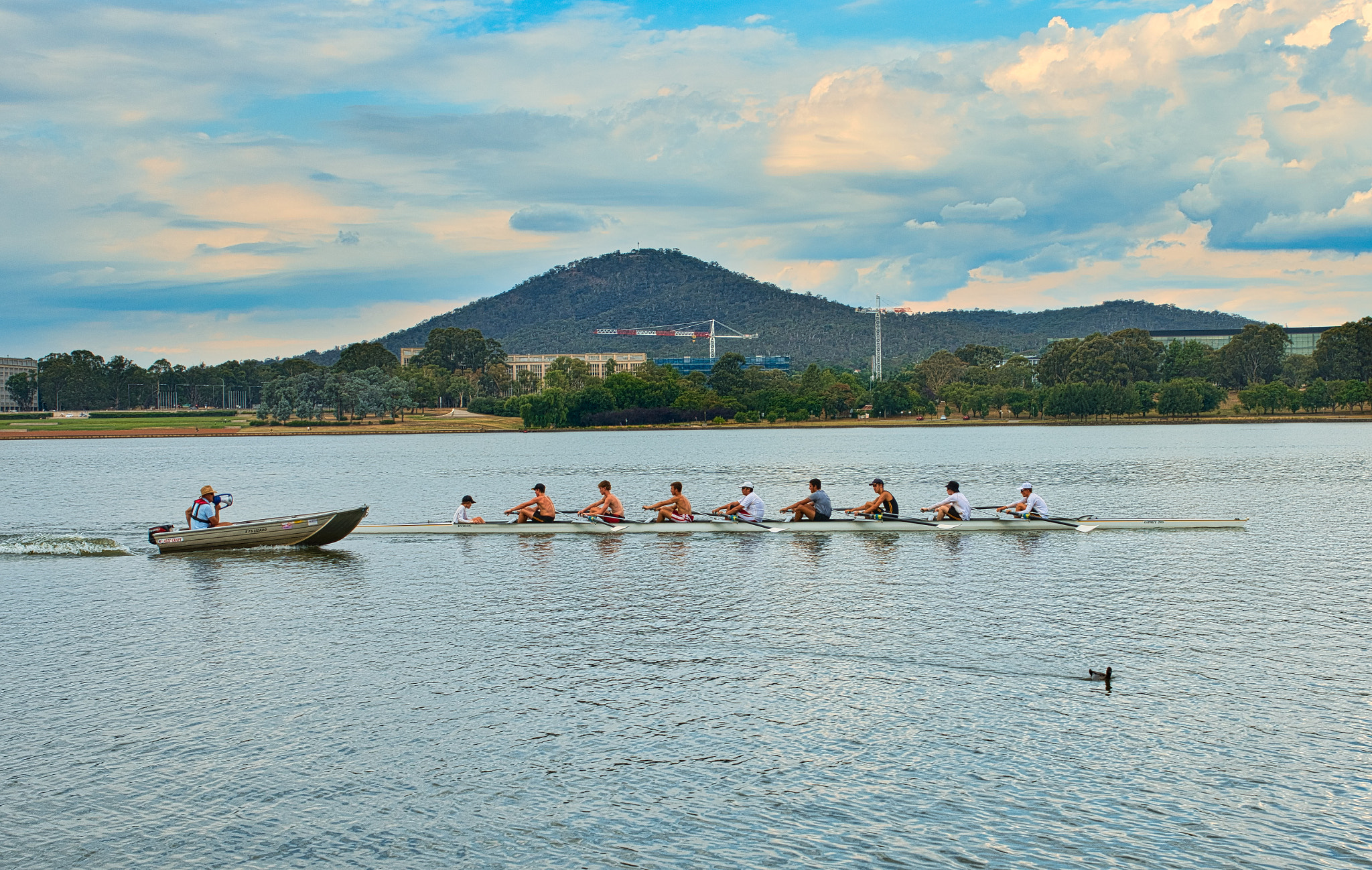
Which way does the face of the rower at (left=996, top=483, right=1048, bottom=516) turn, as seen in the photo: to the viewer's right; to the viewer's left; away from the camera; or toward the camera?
to the viewer's left

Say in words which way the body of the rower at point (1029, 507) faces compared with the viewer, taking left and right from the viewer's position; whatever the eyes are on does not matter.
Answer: facing to the left of the viewer

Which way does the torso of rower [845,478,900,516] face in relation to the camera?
to the viewer's left

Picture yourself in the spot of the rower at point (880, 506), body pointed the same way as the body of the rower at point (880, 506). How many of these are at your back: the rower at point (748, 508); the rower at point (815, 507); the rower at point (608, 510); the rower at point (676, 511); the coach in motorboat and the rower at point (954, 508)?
1

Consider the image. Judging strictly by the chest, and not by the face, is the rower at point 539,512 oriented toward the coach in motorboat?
yes

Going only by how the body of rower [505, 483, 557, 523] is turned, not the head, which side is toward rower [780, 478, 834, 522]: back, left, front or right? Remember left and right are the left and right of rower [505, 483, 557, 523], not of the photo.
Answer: back

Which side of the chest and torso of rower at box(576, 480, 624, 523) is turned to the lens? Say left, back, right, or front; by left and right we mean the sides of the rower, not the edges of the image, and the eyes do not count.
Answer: left

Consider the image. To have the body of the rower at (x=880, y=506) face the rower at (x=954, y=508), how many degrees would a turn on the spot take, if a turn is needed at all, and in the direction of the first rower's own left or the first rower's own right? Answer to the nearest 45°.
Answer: approximately 180°

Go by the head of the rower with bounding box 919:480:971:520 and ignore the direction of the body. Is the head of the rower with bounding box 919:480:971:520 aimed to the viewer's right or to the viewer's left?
to the viewer's left

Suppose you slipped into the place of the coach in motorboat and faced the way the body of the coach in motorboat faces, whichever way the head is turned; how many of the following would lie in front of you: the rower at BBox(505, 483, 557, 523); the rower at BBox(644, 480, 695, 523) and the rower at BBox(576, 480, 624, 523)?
3

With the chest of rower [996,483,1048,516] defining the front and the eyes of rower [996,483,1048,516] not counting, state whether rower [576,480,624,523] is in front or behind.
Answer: in front

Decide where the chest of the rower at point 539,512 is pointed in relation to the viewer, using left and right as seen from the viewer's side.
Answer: facing to the left of the viewer

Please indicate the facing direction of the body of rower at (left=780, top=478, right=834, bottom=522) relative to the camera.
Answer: to the viewer's left

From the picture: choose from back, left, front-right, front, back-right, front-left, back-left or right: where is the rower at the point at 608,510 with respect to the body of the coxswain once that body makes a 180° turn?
back

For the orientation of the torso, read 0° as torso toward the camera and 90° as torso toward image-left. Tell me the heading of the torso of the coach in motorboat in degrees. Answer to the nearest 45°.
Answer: approximately 270°

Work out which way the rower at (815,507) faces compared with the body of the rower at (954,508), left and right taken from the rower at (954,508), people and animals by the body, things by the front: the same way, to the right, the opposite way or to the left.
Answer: the same way

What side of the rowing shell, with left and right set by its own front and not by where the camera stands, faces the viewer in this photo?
right

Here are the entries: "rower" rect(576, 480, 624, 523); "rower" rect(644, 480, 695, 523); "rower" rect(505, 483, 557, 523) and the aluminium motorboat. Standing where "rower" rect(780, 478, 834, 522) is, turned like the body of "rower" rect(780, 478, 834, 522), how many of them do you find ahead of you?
4

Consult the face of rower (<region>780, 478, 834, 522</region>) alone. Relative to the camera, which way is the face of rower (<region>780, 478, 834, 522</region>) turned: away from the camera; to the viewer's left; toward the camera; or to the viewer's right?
to the viewer's left

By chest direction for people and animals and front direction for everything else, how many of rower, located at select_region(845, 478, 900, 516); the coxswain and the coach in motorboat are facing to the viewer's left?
1

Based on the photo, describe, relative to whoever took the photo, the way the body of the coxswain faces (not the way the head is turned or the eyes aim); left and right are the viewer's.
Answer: facing to the right of the viewer

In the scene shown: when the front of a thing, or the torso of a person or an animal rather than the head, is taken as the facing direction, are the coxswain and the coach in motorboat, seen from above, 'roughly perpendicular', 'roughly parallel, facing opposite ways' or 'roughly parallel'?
roughly parallel

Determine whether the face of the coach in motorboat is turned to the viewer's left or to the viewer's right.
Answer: to the viewer's right

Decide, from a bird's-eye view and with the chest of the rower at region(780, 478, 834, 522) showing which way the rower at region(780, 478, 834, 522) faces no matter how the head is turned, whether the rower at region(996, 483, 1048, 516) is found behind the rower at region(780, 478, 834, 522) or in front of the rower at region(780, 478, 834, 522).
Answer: behind

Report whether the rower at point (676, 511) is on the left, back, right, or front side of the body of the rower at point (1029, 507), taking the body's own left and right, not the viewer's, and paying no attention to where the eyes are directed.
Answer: front
